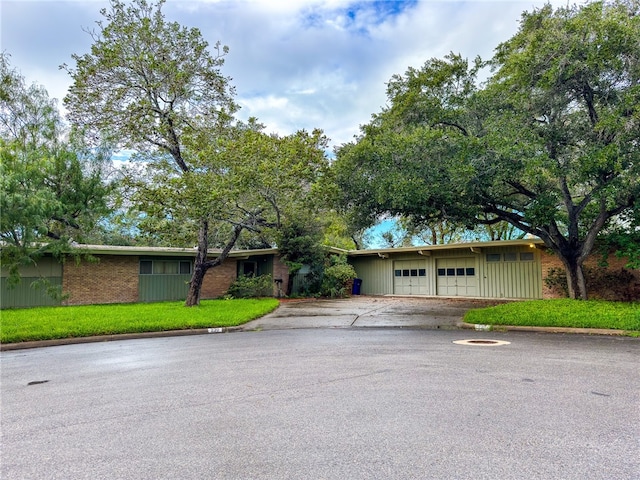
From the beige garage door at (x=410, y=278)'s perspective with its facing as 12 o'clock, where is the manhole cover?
The manhole cover is roughly at 12 o'clock from the beige garage door.

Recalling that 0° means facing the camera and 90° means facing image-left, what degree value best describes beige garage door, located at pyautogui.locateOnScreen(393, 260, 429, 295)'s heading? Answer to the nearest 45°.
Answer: approximately 0°

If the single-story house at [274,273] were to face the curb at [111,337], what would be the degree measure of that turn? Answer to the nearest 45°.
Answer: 0° — it already faces it

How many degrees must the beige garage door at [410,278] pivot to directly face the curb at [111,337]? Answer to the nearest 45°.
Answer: approximately 45° to its right

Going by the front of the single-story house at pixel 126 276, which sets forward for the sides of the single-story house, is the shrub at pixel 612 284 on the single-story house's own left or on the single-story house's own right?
on the single-story house's own left

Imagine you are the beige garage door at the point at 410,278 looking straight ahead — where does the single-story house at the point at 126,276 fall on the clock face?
The single-story house is roughly at 2 o'clock from the beige garage door.
